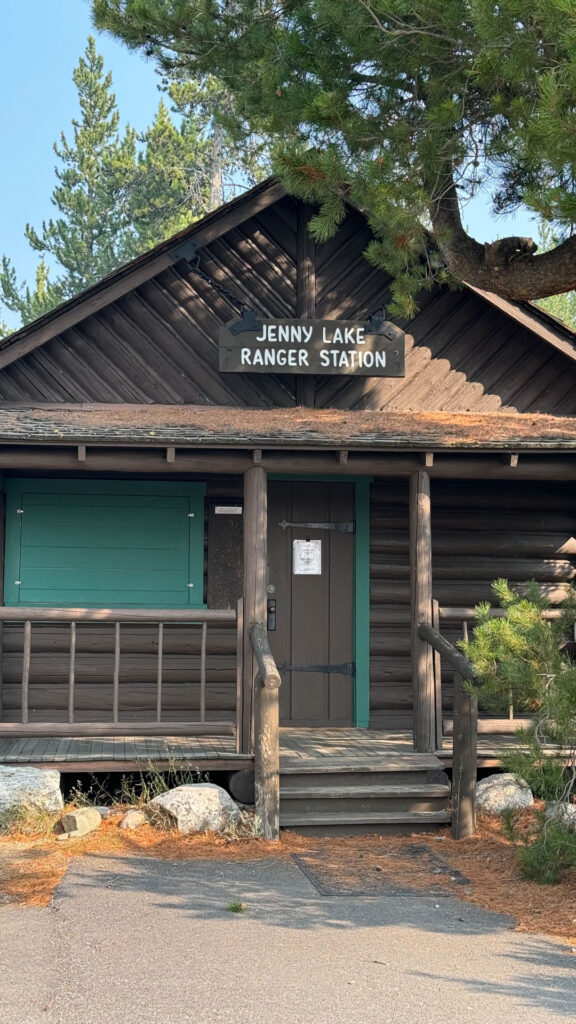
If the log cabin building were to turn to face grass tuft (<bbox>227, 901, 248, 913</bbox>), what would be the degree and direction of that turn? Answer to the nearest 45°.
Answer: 0° — it already faces it

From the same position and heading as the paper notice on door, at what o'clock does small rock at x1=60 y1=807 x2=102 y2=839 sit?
The small rock is roughly at 1 o'clock from the paper notice on door.

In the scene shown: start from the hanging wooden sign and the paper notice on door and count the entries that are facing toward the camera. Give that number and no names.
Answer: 2

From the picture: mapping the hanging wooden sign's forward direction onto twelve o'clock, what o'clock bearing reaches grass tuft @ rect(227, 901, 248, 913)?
The grass tuft is roughly at 12 o'clock from the hanging wooden sign.

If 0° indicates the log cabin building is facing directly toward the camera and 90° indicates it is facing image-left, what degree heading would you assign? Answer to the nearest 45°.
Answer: approximately 0°

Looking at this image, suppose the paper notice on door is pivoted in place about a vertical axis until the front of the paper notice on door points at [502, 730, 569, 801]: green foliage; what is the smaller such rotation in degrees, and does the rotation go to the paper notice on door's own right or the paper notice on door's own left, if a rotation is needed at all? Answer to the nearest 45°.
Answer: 0° — it already faces it

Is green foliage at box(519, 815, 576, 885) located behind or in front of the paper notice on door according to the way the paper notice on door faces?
in front
